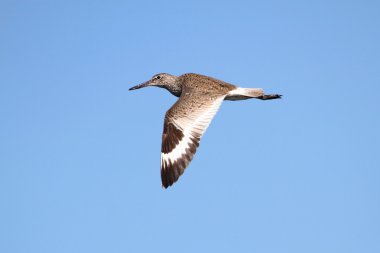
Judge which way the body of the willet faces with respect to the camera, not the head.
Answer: to the viewer's left
